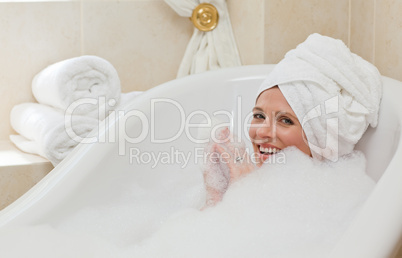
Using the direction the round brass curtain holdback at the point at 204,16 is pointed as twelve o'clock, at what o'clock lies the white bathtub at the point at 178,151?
The white bathtub is roughly at 12 o'clock from the round brass curtain holdback.

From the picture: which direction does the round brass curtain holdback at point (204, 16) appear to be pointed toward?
toward the camera

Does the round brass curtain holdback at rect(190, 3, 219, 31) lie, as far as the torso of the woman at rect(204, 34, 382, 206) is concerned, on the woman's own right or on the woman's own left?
on the woman's own right

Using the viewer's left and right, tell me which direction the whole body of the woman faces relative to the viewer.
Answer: facing the viewer and to the left of the viewer

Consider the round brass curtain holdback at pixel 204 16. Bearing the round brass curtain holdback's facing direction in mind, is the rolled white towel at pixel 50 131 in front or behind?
in front

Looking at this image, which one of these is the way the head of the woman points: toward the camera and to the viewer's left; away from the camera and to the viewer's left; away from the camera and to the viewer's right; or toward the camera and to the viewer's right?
toward the camera and to the viewer's left

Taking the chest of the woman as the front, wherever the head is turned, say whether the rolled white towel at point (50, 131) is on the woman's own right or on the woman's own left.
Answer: on the woman's own right
